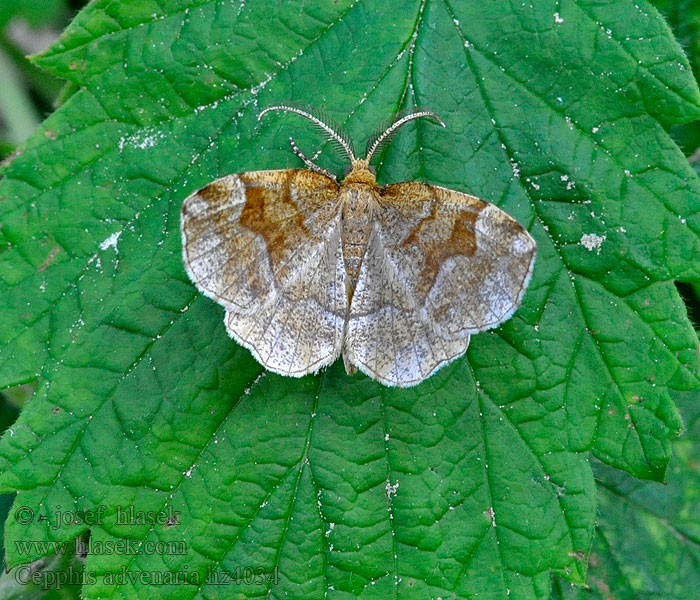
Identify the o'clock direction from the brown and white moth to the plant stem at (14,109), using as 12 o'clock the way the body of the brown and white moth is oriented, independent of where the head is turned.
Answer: The plant stem is roughly at 11 o'clock from the brown and white moth.

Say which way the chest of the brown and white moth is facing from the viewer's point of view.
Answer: away from the camera

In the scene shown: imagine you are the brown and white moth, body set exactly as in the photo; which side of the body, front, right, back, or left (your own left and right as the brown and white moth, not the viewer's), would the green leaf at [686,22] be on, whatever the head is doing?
right
